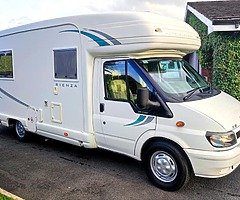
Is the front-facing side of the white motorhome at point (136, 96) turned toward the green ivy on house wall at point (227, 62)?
no

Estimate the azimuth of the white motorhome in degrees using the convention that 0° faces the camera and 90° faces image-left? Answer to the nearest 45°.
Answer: approximately 315°
